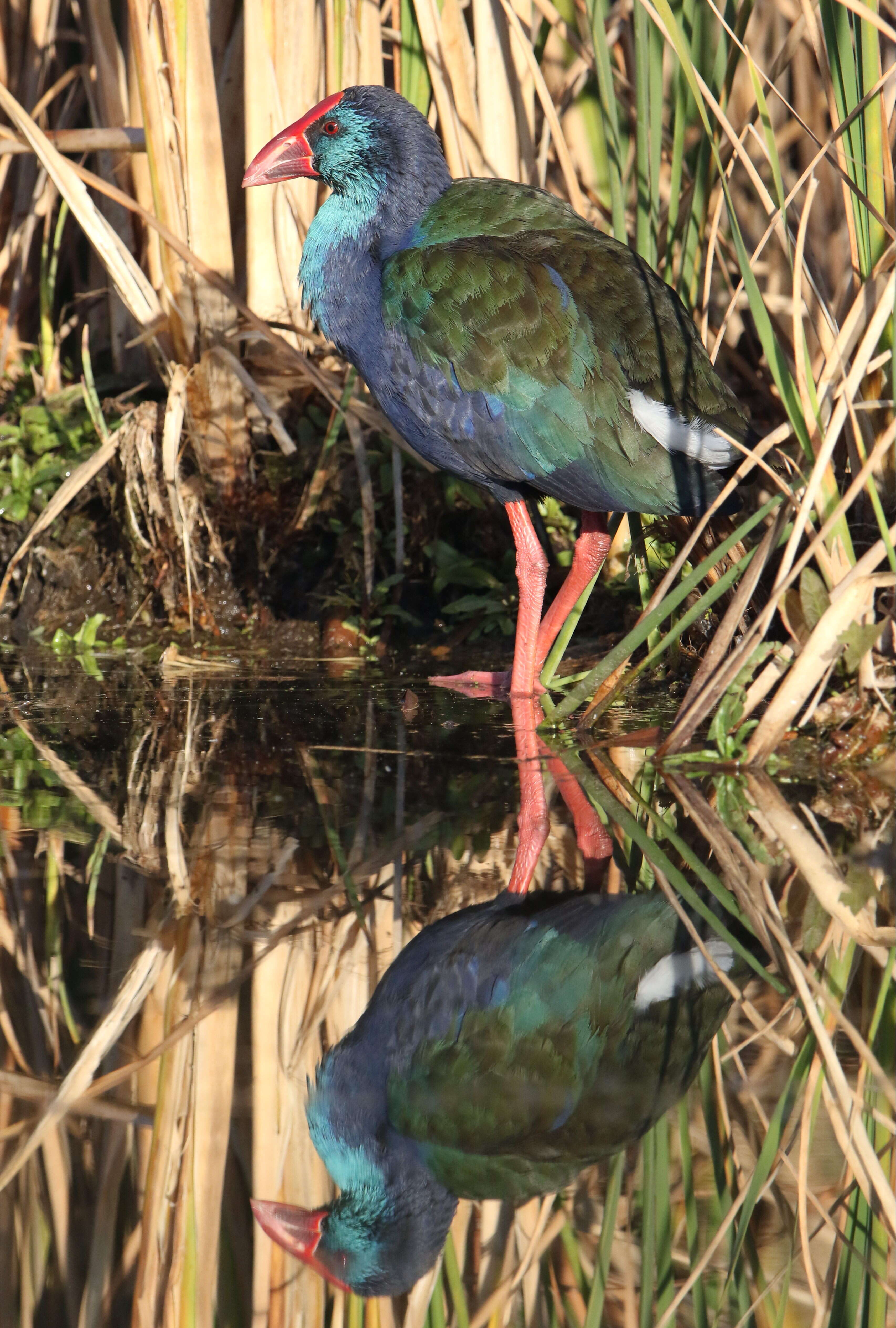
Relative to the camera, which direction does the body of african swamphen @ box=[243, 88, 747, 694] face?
to the viewer's left

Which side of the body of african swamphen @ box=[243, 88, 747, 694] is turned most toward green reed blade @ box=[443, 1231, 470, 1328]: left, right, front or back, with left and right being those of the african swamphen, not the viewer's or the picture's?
left

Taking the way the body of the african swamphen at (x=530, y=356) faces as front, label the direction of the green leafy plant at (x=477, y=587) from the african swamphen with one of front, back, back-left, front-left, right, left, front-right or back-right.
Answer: right
